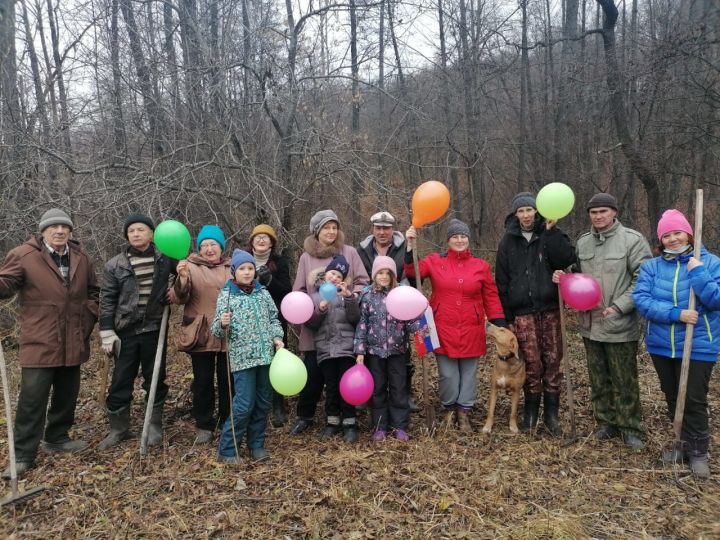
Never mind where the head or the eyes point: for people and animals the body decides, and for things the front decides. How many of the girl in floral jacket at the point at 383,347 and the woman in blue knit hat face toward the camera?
2

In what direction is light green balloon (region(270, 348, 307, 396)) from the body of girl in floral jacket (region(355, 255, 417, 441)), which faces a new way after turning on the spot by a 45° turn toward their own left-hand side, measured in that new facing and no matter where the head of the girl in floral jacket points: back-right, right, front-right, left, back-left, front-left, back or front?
right

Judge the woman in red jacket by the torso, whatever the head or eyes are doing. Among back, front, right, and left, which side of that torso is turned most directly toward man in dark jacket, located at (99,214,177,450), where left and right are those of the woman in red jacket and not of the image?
right

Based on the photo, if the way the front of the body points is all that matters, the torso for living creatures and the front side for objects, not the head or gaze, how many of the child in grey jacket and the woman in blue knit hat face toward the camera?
2

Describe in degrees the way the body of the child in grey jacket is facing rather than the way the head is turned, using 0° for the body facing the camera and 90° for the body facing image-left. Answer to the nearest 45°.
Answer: approximately 0°

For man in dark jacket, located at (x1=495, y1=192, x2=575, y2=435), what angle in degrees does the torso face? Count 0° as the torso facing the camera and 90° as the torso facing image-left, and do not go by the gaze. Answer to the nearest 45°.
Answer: approximately 0°

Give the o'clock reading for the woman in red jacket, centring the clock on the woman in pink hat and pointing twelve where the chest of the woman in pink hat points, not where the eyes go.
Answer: The woman in red jacket is roughly at 3 o'clock from the woman in pink hat.

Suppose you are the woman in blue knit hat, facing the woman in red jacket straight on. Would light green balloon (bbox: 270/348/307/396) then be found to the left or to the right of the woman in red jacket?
right
